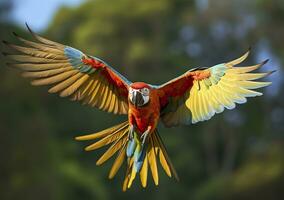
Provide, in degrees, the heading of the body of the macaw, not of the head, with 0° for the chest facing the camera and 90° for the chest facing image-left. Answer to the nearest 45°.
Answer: approximately 0°
